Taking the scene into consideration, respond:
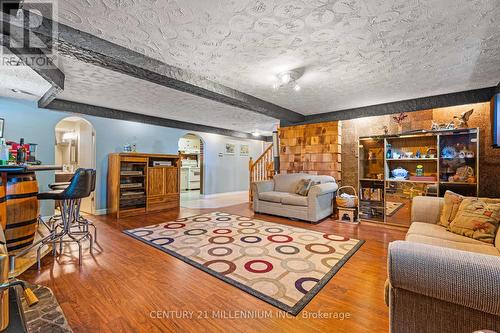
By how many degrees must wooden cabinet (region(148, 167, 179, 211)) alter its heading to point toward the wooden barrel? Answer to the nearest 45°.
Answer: approximately 90° to its right

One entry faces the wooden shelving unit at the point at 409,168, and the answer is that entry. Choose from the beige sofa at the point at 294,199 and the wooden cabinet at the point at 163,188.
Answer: the wooden cabinet

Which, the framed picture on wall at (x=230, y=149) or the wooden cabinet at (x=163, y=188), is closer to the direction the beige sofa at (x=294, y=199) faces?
the wooden cabinet

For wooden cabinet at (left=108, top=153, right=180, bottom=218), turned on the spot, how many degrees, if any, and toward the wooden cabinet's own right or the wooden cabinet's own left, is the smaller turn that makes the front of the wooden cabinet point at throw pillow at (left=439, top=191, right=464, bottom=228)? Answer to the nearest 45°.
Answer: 0° — it already faces it

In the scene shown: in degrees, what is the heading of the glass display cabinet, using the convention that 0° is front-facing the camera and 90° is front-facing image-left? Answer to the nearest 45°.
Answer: approximately 45°

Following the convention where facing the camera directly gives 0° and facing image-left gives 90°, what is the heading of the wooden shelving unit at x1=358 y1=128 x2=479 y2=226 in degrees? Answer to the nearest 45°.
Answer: approximately 45°

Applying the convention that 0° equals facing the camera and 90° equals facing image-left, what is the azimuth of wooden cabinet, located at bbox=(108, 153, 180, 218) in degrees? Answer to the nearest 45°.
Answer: approximately 315°
